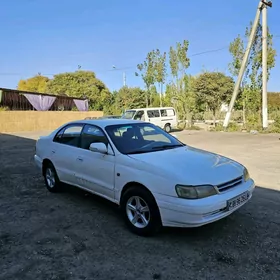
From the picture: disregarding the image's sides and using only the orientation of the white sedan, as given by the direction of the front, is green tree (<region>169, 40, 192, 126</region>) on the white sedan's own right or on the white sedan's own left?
on the white sedan's own left

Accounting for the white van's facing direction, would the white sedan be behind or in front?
in front

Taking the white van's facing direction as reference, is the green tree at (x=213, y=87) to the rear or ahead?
to the rear

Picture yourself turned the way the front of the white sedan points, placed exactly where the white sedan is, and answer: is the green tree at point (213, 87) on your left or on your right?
on your left

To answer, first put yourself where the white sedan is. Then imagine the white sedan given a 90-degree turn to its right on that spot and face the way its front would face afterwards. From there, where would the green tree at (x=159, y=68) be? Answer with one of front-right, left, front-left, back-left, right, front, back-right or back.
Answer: back-right

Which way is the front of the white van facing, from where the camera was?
facing the viewer and to the left of the viewer

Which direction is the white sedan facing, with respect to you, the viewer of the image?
facing the viewer and to the right of the viewer

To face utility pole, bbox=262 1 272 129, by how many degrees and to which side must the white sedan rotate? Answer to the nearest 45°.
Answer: approximately 90° to its left

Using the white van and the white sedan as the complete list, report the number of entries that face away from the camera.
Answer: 0

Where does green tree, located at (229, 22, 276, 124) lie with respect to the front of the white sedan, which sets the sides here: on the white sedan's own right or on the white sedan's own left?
on the white sedan's own left

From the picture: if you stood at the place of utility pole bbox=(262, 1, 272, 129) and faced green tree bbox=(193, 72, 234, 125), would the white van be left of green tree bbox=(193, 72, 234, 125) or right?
left

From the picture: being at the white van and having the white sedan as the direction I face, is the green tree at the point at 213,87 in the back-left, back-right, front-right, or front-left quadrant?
back-left
